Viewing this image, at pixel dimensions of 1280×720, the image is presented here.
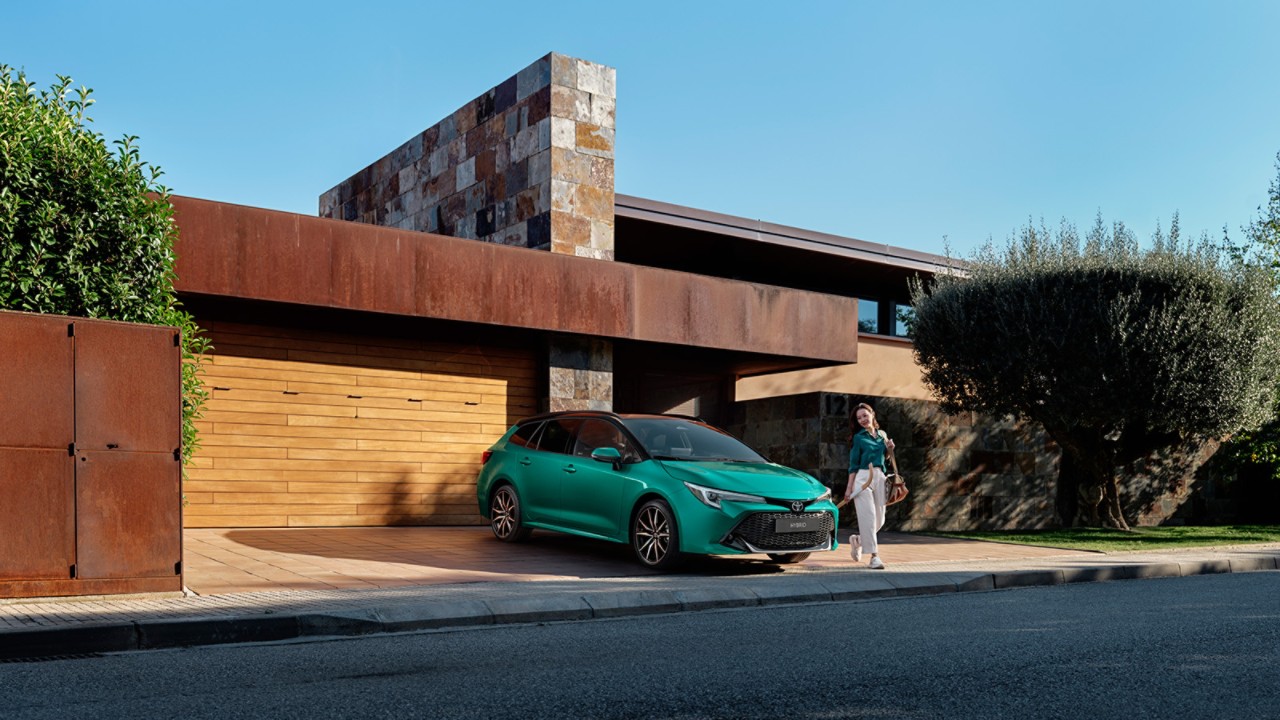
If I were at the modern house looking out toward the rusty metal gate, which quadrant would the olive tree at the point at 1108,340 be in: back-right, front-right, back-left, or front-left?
back-left

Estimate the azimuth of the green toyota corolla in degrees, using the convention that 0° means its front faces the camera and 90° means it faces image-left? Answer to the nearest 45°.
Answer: approximately 315°

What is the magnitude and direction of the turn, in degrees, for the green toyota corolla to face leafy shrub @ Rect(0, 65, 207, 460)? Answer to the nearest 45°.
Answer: approximately 90° to its right

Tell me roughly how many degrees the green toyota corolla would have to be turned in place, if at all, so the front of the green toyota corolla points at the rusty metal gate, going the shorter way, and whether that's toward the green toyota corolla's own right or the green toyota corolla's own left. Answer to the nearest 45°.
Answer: approximately 90° to the green toyota corolla's own right

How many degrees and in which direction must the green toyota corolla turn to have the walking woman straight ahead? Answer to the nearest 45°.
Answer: approximately 45° to its left

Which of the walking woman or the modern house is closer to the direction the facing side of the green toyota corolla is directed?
the walking woman

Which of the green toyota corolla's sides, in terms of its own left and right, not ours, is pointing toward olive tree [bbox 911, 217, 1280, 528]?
left
